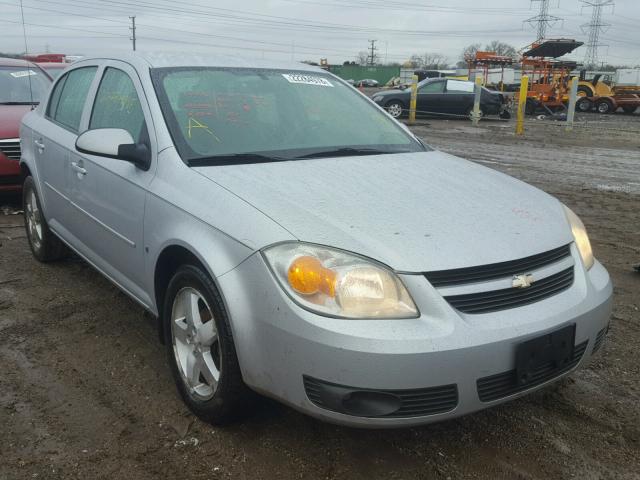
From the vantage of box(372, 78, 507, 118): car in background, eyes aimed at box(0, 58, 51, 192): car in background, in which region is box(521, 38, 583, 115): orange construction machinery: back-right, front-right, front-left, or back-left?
back-left

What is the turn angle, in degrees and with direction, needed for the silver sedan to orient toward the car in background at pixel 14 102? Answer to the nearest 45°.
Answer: approximately 180°

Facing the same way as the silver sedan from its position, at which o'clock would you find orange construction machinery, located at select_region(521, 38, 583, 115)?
The orange construction machinery is roughly at 8 o'clock from the silver sedan.

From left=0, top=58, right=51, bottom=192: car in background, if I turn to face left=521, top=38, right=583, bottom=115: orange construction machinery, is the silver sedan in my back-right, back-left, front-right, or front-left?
back-right

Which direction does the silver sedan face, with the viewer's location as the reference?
facing the viewer and to the right of the viewer

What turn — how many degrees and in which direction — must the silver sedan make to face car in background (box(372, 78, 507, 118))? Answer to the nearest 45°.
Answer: approximately 135° to its left
